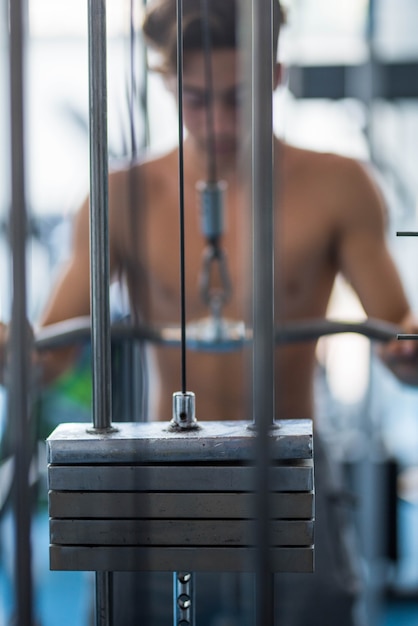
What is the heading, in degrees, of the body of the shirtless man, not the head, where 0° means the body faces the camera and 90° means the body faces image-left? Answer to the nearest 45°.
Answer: approximately 0°

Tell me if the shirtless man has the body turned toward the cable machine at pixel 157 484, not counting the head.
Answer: yes
